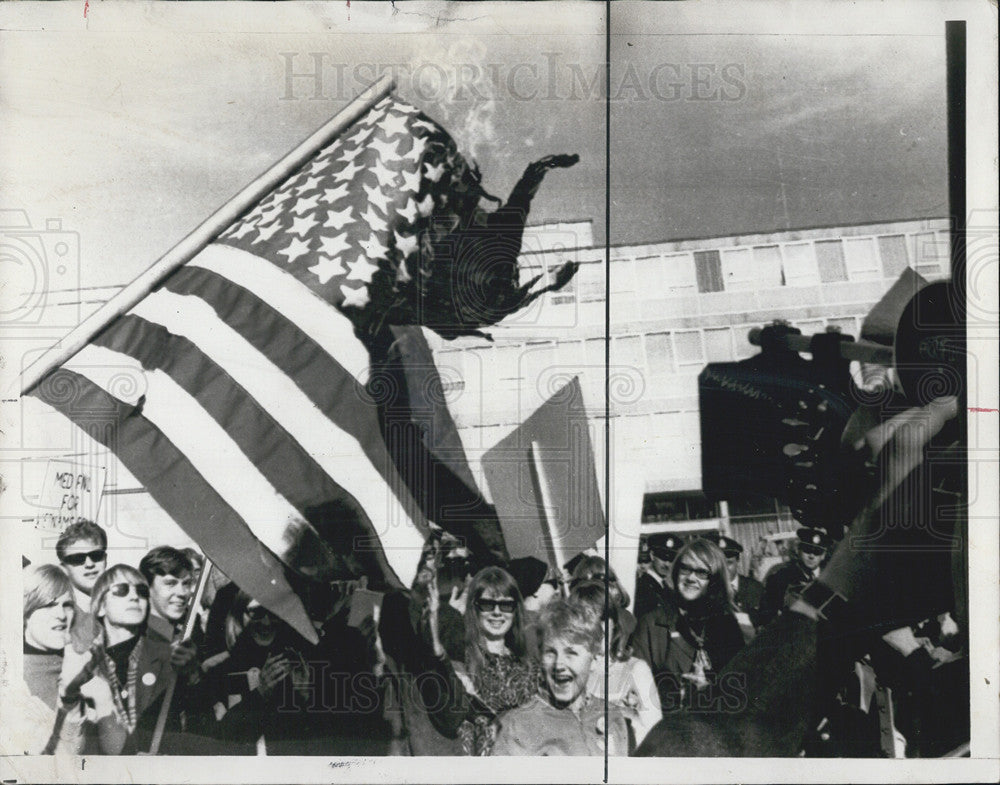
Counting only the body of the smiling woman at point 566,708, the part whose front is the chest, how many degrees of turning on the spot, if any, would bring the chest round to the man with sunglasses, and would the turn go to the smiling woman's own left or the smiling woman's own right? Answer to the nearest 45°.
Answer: approximately 90° to the smiling woman's own right

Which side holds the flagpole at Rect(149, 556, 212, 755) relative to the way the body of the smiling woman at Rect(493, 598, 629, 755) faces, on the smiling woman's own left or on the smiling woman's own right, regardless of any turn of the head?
on the smiling woman's own right

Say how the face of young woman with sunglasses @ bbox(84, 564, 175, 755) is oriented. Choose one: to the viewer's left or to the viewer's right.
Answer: to the viewer's right

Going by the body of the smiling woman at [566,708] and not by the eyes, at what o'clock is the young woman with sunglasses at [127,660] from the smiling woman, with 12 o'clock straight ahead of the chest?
The young woman with sunglasses is roughly at 3 o'clock from the smiling woman.

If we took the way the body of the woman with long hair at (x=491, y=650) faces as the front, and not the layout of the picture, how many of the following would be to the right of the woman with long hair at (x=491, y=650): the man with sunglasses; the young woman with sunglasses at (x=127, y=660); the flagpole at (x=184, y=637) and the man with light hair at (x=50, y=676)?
4

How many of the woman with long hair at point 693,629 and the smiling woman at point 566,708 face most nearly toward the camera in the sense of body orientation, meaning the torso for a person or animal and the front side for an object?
2

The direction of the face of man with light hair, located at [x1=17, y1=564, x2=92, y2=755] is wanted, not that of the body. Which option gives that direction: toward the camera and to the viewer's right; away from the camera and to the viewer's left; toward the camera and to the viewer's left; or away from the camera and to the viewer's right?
toward the camera and to the viewer's right

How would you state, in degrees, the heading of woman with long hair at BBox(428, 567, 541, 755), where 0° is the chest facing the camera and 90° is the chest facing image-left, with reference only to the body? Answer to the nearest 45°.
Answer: approximately 0°
